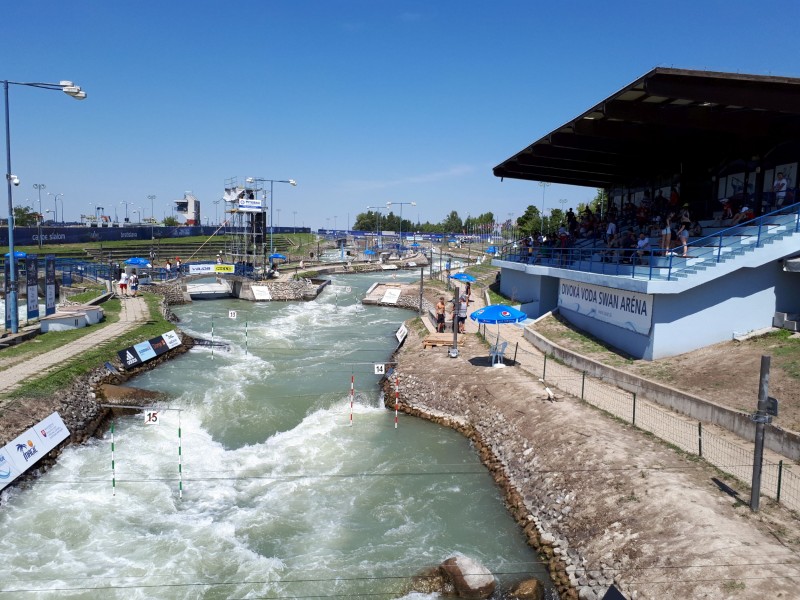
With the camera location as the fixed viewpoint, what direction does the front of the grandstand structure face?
facing the viewer and to the left of the viewer

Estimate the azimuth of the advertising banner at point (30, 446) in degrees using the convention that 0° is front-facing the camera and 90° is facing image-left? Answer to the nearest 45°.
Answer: approximately 315°

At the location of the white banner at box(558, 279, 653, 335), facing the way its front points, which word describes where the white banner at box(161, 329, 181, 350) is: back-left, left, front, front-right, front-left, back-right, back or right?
front-right

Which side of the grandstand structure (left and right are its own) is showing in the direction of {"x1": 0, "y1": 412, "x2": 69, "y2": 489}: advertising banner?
front

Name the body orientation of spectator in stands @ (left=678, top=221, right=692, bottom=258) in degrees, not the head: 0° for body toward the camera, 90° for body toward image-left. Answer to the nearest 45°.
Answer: approximately 45°

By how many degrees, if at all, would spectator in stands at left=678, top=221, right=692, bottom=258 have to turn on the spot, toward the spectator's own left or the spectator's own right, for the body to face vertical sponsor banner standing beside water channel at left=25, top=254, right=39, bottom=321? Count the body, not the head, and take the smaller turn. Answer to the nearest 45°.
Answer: approximately 45° to the spectator's own right

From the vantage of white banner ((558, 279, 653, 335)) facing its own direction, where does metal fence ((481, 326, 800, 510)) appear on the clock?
The metal fence is roughly at 10 o'clock from the white banner.

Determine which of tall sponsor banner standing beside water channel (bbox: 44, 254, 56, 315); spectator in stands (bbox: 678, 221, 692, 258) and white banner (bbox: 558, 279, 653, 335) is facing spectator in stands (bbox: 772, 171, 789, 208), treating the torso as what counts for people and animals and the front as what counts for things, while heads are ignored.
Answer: the tall sponsor banner standing beside water channel

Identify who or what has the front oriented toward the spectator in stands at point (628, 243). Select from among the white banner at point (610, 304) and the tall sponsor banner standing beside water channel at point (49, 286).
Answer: the tall sponsor banner standing beside water channel

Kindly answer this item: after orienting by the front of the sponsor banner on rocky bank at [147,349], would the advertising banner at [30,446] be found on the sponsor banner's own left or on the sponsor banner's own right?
on the sponsor banner's own right

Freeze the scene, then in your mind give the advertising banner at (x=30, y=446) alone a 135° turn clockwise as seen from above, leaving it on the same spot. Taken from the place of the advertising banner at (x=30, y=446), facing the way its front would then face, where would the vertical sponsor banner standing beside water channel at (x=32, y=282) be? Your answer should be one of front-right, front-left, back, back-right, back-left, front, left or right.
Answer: right

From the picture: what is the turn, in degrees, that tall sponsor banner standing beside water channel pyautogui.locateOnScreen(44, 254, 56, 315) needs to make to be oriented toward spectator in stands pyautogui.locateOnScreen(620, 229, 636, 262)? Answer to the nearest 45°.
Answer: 0° — it already faces them

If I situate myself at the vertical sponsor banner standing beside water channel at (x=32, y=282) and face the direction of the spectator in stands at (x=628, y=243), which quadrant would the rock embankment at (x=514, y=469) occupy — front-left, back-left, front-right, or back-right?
front-right

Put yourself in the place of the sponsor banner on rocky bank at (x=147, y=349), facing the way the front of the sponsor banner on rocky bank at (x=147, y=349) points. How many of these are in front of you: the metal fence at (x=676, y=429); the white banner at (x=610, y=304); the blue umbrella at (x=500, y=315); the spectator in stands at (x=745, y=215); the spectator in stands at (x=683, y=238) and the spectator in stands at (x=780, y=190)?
6

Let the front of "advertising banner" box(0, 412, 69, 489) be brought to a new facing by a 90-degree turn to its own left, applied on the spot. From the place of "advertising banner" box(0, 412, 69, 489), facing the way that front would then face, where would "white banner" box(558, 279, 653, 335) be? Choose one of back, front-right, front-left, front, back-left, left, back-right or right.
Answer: front-right

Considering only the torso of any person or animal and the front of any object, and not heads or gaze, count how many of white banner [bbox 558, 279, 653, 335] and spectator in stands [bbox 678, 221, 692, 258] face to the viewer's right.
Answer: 0

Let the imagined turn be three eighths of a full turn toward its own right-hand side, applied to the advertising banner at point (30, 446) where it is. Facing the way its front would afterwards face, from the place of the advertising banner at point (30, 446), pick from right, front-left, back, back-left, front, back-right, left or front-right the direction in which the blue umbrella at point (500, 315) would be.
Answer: back

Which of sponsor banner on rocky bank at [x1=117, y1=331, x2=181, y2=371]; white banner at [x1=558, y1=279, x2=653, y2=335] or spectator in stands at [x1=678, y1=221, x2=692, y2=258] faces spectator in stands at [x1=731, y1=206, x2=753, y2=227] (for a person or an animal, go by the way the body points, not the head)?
the sponsor banner on rocky bank

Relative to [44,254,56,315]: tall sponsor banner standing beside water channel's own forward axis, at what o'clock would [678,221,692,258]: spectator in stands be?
The spectator in stands is roughly at 12 o'clock from the tall sponsor banner standing beside water channel.
